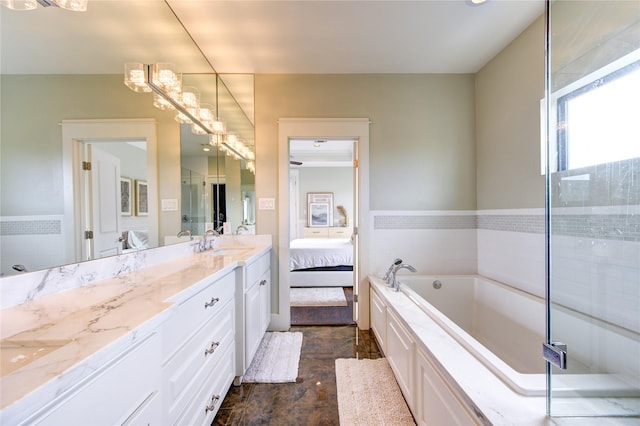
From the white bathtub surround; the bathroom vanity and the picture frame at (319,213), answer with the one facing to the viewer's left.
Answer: the white bathtub surround

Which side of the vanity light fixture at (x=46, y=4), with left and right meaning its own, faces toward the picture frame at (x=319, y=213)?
left

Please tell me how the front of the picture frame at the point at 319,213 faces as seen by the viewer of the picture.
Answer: facing the viewer

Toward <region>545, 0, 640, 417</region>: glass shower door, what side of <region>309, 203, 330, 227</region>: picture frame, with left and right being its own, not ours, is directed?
front

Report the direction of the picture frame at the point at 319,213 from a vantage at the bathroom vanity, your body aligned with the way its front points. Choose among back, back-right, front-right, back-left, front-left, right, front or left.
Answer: left

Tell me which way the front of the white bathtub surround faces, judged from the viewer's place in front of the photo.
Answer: facing to the left of the viewer

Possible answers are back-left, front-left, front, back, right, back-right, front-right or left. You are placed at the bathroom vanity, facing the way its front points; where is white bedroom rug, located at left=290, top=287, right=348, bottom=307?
left

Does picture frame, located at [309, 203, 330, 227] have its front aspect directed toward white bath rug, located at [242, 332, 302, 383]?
yes

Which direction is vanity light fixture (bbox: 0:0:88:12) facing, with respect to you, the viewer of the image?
facing the viewer and to the right of the viewer

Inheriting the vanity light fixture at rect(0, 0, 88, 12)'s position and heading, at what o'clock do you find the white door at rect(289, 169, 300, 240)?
The white door is roughly at 9 o'clock from the vanity light fixture.

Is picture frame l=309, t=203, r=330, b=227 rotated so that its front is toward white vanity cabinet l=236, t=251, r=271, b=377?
yes

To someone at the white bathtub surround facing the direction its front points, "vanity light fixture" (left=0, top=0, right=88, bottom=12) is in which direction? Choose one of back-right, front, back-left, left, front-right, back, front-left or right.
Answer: front-left
